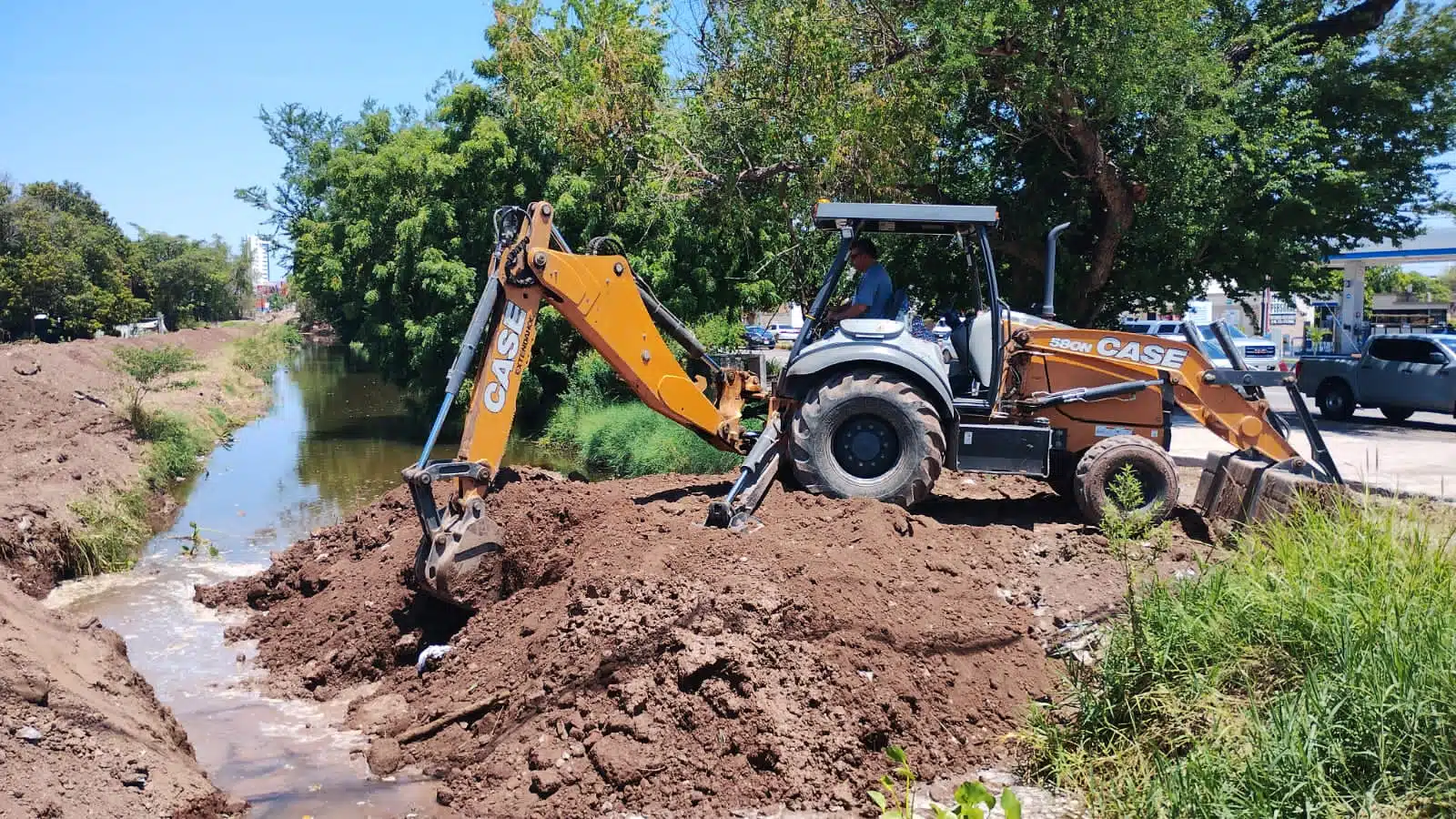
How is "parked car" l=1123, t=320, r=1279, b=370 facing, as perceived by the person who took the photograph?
facing the viewer and to the right of the viewer

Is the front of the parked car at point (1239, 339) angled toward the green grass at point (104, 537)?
no

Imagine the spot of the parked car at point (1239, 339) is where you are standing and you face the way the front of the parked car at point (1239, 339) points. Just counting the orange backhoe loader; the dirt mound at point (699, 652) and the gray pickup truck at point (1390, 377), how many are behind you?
0

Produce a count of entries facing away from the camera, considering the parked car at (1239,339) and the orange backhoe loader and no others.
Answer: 0

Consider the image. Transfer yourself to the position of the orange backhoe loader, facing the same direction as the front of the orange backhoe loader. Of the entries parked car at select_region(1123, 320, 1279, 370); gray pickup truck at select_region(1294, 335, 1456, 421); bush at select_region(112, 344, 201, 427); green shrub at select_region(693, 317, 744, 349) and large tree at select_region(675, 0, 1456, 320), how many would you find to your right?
0

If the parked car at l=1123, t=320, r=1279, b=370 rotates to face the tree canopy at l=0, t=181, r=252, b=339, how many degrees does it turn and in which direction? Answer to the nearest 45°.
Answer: approximately 135° to its right

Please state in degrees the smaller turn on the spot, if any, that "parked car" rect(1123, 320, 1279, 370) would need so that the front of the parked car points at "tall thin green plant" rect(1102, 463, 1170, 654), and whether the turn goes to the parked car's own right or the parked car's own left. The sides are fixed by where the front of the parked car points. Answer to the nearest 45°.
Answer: approximately 45° to the parked car's own right

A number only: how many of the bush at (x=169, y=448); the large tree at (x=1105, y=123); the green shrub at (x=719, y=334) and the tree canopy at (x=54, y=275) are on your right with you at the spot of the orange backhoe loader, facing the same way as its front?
0

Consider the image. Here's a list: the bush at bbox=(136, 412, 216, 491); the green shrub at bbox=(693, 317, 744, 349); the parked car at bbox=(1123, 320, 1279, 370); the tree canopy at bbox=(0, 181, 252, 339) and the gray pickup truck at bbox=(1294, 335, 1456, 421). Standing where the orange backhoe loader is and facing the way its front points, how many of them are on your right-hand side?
0

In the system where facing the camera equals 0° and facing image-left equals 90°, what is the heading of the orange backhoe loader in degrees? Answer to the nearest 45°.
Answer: approximately 270°

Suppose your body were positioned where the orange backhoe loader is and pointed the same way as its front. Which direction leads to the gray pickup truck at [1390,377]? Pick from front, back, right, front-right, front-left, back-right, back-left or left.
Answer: front-left

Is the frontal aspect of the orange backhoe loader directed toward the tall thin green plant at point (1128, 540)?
no

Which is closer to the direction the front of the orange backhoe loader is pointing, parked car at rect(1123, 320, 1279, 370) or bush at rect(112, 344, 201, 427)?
the parked car

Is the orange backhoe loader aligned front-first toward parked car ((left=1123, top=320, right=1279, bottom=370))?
no

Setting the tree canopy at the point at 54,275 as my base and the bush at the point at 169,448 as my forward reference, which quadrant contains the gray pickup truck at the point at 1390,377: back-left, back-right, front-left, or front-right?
front-left

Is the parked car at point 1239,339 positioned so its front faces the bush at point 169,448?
no
